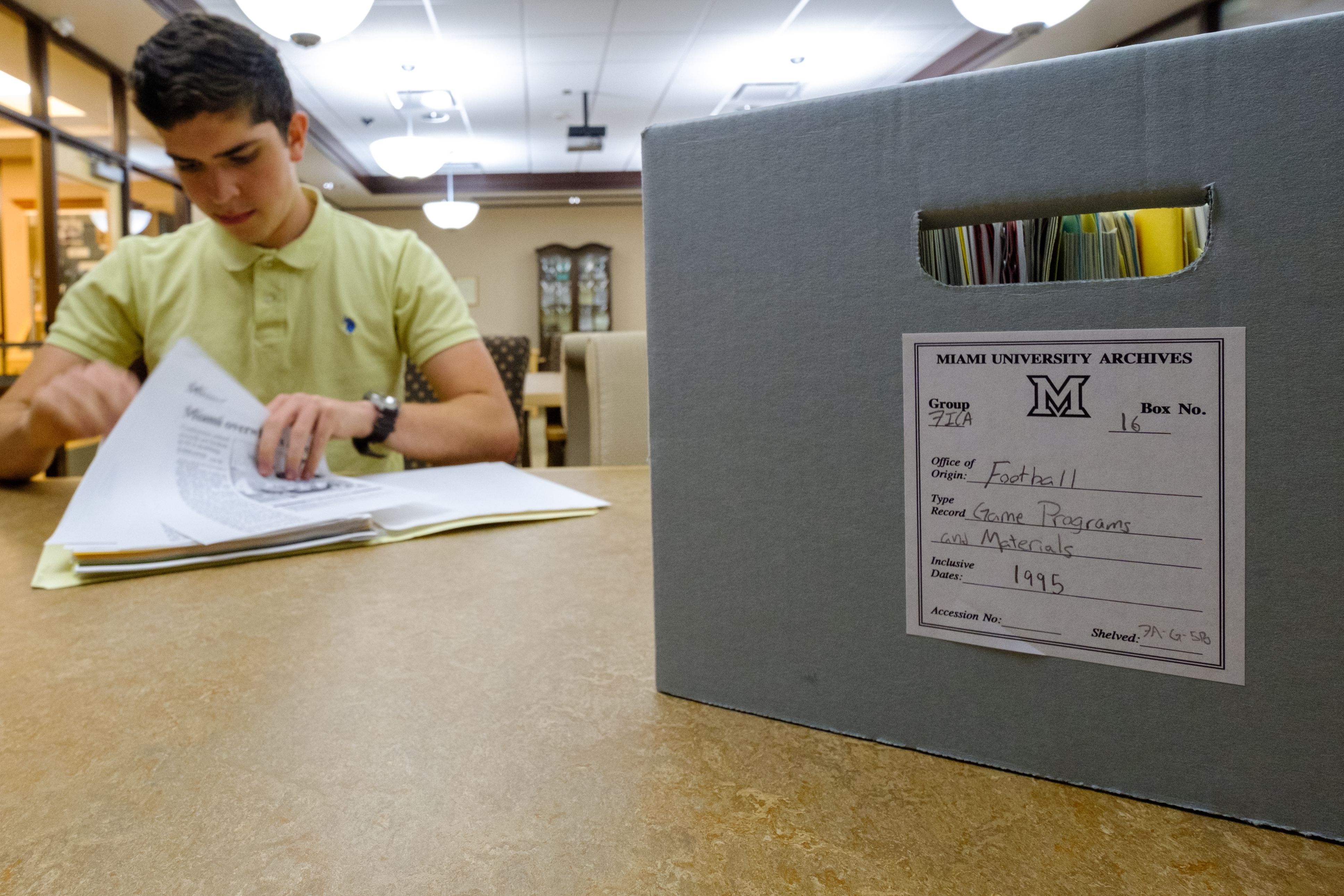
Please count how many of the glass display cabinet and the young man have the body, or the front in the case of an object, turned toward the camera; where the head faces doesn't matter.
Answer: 2

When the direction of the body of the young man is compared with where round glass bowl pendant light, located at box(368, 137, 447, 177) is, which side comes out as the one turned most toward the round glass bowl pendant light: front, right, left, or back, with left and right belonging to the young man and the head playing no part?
back

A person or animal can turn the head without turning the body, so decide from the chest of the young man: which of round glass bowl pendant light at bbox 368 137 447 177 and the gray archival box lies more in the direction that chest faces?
the gray archival box

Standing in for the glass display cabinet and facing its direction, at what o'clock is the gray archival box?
The gray archival box is roughly at 12 o'clock from the glass display cabinet.

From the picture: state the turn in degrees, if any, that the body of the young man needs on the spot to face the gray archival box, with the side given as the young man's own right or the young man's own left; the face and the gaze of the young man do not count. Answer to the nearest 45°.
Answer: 0° — they already face it

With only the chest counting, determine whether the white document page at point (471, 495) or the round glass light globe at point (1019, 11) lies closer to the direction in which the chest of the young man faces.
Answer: the white document page

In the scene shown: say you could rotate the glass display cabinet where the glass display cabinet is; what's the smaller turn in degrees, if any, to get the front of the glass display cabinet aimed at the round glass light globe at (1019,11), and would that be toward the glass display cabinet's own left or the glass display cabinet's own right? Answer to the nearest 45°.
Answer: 0° — it already faces it

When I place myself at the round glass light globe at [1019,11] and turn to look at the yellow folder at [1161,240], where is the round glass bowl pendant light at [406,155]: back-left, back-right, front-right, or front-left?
back-right

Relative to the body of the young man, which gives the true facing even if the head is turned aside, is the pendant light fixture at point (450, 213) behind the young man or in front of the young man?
behind

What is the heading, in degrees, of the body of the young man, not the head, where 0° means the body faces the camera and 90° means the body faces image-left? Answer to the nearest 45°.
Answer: approximately 0°

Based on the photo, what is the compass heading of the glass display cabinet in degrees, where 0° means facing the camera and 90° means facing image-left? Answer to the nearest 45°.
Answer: approximately 0°
